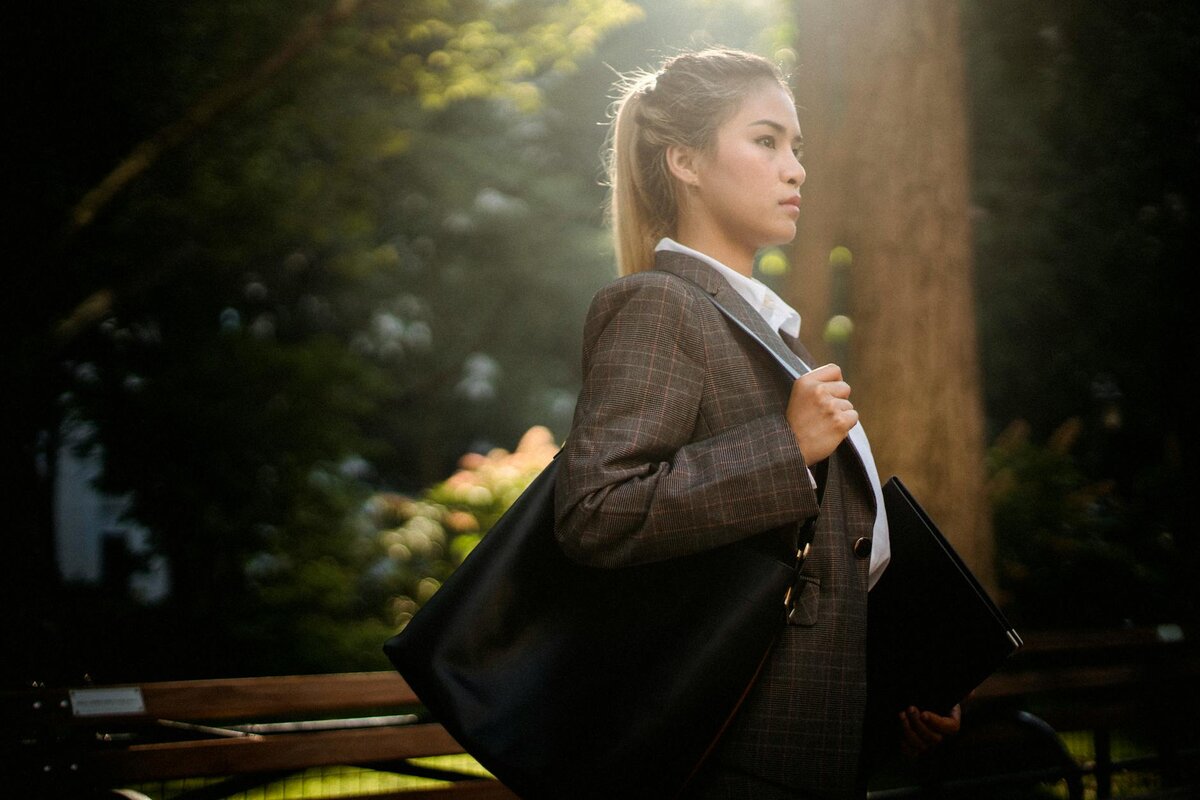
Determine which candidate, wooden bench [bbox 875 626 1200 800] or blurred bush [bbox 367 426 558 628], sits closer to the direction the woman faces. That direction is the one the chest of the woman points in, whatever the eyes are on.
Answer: the wooden bench

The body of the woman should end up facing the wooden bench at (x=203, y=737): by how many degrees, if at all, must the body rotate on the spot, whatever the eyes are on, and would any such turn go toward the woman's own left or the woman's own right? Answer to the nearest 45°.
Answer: approximately 135° to the woman's own left

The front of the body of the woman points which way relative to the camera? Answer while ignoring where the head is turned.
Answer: to the viewer's right

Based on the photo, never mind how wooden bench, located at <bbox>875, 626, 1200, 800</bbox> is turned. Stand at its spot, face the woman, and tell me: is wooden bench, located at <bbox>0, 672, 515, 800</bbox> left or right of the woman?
right
